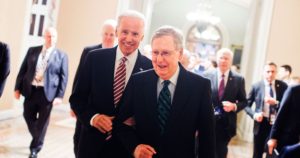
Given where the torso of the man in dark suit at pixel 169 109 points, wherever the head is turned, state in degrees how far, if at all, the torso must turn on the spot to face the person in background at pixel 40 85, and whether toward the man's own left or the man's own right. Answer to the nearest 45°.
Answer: approximately 135° to the man's own right

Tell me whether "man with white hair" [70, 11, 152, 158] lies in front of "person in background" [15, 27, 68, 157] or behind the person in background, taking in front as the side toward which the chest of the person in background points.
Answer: in front

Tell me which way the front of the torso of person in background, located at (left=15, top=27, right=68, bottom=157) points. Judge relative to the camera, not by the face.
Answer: toward the camera

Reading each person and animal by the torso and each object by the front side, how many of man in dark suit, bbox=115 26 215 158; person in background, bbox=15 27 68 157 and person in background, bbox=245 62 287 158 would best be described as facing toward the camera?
3

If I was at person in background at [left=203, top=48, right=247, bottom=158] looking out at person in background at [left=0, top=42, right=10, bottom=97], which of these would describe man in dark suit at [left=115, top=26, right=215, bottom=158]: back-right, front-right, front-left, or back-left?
front-left

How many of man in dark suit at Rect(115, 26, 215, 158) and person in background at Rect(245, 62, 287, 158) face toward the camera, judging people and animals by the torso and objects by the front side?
2

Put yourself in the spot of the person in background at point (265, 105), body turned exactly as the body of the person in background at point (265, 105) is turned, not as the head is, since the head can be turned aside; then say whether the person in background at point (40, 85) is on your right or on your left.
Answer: on your right

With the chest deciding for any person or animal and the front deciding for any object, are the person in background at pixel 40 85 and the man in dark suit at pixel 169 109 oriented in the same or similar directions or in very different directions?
same or similar directions

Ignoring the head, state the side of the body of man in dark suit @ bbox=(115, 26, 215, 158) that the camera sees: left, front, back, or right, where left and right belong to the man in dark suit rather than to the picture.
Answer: front

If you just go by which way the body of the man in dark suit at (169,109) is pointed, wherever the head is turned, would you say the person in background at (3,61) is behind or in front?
behind

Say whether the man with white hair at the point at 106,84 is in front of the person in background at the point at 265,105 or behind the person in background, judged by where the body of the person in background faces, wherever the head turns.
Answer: in front

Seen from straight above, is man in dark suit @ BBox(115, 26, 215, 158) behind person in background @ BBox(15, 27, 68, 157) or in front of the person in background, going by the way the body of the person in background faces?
in front

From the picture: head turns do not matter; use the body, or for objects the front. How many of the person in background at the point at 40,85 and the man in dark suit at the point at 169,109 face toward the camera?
2

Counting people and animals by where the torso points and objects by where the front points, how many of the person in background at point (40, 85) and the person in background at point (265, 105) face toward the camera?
2
